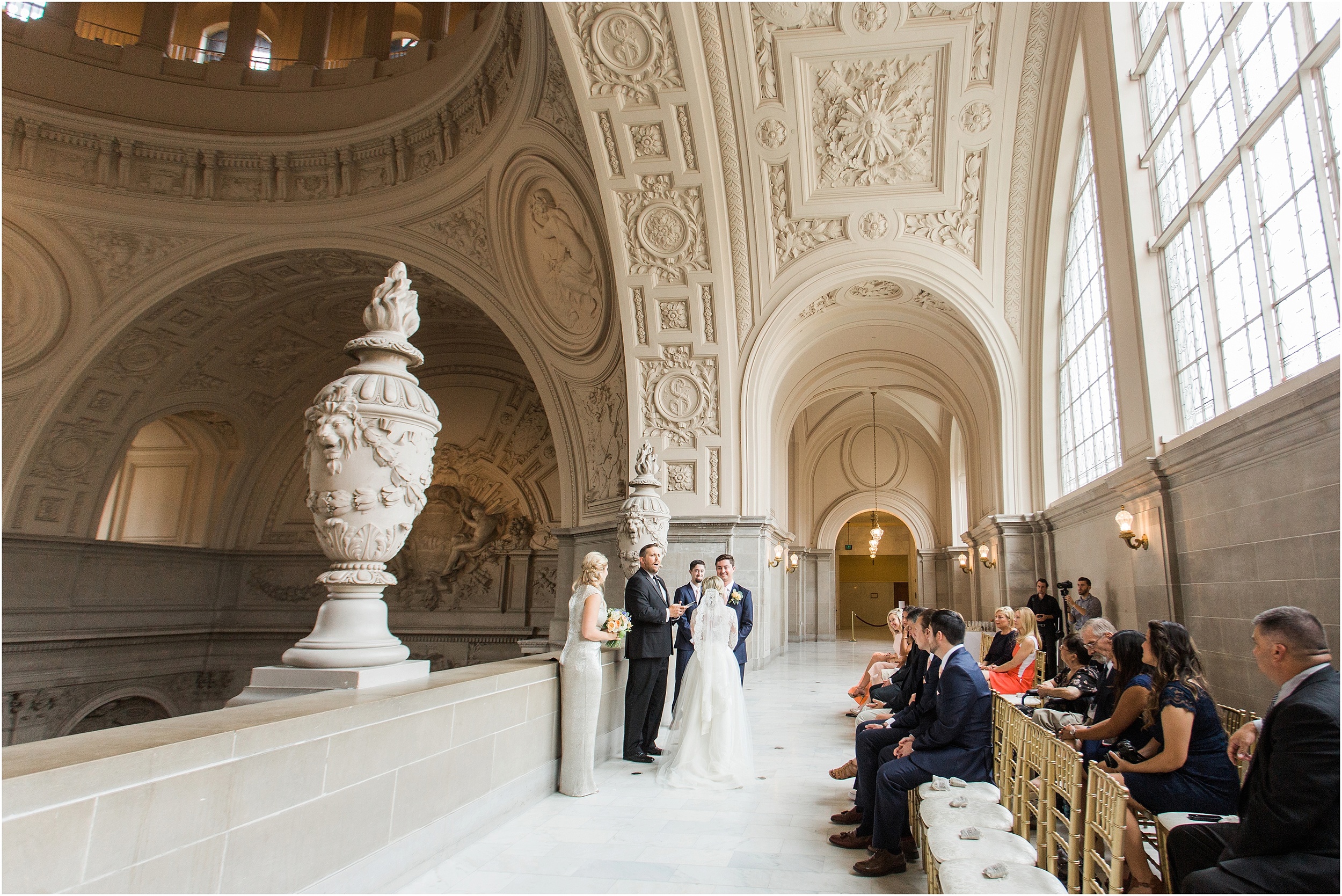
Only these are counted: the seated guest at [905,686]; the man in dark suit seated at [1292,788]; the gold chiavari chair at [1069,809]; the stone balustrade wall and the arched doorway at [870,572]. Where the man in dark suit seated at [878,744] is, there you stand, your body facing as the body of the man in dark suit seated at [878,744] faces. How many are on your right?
2

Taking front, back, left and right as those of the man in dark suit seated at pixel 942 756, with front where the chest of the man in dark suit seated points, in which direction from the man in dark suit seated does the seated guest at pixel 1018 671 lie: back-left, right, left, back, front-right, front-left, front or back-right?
right

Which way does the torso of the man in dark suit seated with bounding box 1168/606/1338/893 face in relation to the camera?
to the viewer's left

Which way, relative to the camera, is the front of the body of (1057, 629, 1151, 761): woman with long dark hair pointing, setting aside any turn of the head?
to the viewer's left

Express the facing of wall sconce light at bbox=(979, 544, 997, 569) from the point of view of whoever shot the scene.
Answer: facing to the left of the viewer

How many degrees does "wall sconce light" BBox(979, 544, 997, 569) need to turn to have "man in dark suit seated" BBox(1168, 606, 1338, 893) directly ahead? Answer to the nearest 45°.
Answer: approximately 90° to its left

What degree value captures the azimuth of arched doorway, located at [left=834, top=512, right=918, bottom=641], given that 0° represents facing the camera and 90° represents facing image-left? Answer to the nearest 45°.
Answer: approximately 0°

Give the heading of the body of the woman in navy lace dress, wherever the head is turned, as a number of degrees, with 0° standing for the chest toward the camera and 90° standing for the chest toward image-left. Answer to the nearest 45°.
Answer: approximately 90°

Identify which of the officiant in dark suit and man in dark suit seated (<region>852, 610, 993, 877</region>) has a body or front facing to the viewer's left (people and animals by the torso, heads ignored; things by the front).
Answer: the man in dark suit seated

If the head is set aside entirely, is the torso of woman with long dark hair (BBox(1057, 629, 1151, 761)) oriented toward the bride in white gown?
yes

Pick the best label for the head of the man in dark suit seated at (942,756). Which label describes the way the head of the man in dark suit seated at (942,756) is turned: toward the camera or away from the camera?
away from the camera

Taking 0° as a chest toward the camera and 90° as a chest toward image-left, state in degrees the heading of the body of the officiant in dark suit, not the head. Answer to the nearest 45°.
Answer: approximately 315°

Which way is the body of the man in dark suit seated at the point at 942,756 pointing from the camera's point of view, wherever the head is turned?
to the viewer's left

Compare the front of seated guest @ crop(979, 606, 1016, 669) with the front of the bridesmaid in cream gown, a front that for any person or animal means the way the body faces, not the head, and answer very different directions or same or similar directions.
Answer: very different directions

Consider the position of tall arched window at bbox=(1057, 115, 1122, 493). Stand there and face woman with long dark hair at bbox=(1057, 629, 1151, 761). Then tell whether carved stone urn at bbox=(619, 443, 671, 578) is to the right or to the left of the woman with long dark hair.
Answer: right
